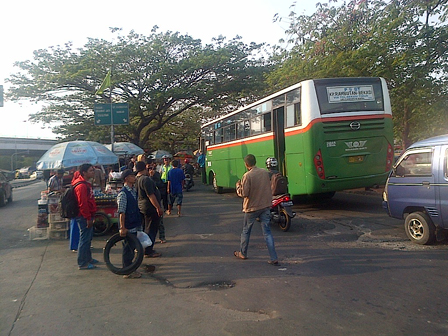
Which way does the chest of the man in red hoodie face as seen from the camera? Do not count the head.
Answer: to the viewer's right

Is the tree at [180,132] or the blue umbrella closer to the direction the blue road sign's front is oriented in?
the blue umbrella

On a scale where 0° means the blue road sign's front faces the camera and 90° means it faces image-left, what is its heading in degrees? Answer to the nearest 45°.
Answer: approximately 0°

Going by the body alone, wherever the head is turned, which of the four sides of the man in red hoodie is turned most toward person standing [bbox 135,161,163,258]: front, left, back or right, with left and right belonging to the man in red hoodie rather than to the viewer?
front

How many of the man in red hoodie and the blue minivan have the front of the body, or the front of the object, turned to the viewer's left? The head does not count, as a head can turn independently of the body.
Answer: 1

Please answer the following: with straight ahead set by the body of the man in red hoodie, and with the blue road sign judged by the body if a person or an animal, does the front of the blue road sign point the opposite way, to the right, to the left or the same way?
to the right

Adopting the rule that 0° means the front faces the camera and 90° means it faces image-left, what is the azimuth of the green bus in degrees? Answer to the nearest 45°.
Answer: approximately 135°

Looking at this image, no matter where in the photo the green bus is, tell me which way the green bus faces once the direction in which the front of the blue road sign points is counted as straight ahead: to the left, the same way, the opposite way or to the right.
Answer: the opposite way

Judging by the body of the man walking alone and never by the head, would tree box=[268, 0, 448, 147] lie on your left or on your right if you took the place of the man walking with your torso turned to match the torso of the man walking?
on your right

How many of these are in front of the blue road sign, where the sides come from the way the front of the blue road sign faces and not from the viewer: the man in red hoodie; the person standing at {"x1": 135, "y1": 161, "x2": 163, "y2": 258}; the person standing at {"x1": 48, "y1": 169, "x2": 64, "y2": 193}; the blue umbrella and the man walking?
5

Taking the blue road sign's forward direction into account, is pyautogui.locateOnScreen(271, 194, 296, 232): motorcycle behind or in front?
in front

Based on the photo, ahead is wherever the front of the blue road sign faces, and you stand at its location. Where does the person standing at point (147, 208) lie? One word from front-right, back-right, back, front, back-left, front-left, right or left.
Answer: front

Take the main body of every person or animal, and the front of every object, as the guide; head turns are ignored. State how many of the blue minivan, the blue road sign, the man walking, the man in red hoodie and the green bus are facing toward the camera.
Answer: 1

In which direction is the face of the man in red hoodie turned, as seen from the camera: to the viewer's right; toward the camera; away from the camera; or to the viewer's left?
to the viewer's right
